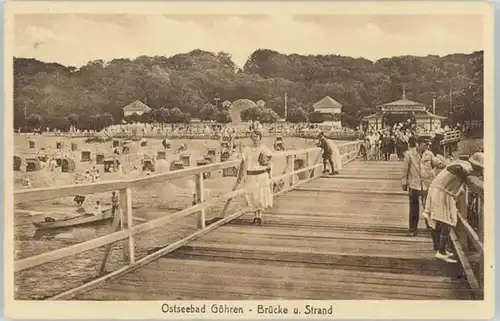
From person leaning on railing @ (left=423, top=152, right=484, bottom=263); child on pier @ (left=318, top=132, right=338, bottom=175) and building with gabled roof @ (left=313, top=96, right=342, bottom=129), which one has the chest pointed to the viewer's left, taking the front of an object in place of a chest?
the child on pier

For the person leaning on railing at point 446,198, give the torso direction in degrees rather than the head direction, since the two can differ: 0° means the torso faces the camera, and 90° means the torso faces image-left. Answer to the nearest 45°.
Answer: approximately 270°

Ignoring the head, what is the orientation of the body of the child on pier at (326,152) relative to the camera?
to the viewer's left

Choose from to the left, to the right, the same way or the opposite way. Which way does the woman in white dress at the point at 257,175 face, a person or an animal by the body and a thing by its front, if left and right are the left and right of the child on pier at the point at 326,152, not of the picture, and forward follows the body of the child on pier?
to the left

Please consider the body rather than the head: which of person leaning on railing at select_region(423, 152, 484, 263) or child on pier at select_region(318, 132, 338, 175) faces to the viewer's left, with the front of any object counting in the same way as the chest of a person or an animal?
the child on pier
